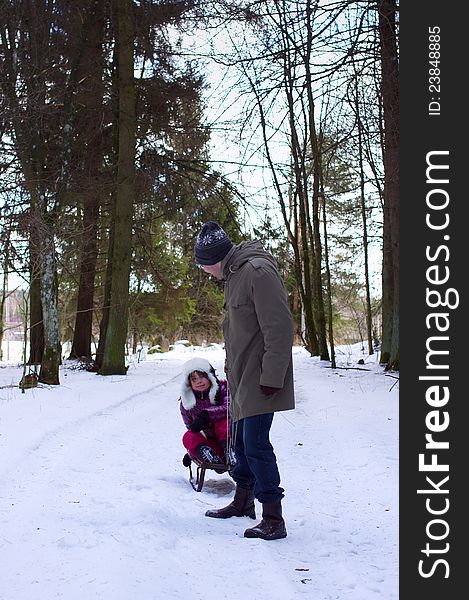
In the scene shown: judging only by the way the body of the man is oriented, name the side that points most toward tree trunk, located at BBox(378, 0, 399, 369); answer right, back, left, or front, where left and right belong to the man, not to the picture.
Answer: right

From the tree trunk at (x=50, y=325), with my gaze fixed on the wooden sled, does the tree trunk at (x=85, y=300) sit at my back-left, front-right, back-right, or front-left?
back-left

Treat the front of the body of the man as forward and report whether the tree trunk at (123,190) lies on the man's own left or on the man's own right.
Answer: on the man's own right

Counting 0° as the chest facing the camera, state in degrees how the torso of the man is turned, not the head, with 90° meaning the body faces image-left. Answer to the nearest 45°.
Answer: approximately 90°

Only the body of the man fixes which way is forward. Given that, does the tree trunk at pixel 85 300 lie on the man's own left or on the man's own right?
on the man's own right

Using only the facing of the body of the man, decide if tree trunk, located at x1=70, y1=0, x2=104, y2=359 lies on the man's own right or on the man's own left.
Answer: on the man's own right

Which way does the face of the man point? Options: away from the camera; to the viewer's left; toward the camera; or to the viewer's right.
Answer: to the viewer's left
